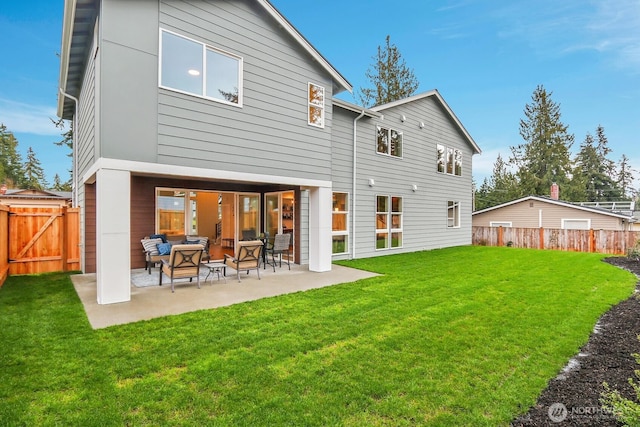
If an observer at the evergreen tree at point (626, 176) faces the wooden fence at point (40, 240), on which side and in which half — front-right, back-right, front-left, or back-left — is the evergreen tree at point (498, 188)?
front-right

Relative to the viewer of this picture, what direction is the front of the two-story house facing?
facing away from the viewer and to the left of the viewer

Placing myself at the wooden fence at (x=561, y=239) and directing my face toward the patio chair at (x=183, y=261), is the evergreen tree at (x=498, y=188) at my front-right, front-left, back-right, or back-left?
back-right

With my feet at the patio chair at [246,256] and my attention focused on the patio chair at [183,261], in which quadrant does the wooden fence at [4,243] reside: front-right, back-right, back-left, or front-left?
front-right
